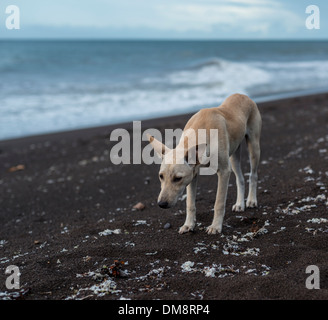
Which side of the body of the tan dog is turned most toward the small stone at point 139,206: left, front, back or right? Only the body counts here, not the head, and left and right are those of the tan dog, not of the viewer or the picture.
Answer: right

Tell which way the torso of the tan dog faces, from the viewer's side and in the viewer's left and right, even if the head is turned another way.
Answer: facing the viewer and to the left of the viewer
